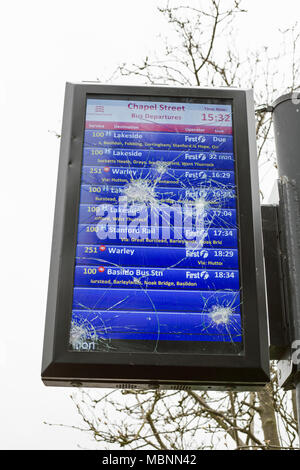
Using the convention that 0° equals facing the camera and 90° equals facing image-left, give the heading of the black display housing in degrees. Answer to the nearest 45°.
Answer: approximately 0°
